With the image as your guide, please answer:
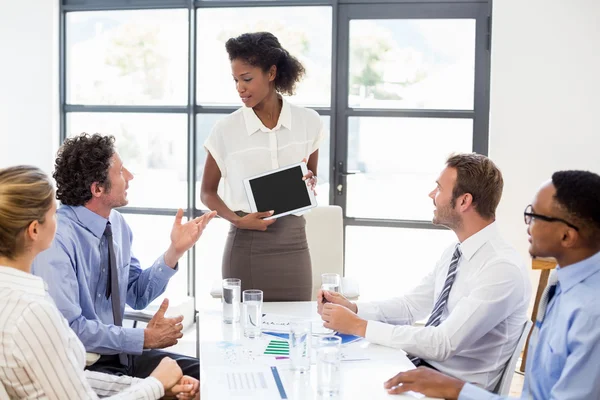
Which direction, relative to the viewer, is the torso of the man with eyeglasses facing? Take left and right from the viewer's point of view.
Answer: facing to the left of the viewer

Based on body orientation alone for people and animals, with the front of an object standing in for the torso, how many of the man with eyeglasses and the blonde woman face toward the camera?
0

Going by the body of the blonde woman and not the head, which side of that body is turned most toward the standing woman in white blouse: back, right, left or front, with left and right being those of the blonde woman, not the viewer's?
front

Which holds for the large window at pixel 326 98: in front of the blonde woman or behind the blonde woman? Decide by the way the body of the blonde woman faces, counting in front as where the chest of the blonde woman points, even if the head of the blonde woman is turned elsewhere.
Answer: in front

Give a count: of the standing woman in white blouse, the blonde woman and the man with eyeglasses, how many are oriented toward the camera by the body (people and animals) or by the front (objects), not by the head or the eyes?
1

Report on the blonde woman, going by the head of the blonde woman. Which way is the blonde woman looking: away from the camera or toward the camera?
away from the camera

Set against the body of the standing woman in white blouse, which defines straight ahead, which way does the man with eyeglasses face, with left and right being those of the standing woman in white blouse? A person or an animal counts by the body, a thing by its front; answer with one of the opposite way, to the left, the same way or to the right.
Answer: to the right

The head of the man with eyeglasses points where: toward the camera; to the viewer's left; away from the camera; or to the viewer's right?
to the viewer's left

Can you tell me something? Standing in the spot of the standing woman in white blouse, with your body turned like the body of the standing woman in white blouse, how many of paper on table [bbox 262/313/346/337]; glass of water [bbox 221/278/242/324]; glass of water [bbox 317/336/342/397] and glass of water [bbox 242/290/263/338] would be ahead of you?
4

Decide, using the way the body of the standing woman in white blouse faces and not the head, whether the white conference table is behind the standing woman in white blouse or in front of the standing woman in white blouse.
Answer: in front

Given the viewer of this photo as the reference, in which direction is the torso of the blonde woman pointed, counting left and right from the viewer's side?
facing away from the viewer and to the right of the viewer

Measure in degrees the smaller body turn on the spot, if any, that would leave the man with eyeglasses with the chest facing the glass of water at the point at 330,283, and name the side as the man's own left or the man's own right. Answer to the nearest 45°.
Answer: approximately 45° to the man's own right

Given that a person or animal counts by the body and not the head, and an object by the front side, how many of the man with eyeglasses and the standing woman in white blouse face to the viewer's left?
1

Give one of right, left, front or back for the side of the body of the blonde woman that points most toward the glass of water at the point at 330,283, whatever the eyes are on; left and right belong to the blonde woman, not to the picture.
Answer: front
